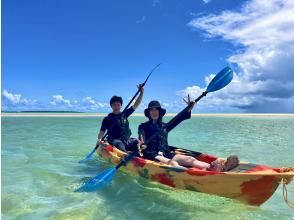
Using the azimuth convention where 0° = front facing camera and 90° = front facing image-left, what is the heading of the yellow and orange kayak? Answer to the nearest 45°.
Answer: approximately 315°
